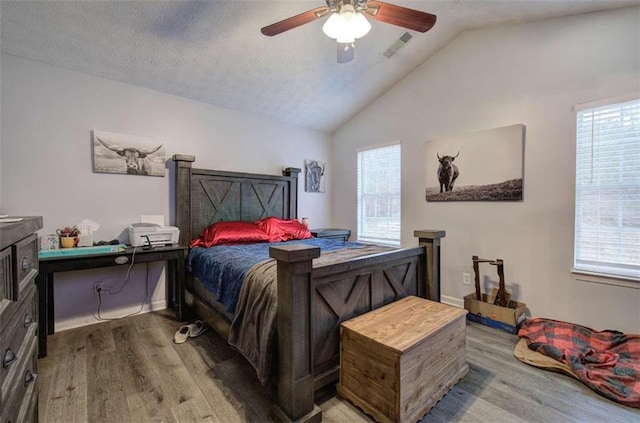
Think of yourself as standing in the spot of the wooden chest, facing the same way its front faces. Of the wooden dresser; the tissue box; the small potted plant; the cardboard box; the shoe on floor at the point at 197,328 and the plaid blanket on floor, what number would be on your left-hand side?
2

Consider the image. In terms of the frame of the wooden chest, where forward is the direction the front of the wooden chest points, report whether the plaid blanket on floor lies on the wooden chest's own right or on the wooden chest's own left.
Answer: on the wooden chest's own left

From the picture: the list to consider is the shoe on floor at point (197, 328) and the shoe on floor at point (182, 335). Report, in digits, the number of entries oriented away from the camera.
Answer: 0

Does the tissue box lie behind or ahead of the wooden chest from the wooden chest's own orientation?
behind

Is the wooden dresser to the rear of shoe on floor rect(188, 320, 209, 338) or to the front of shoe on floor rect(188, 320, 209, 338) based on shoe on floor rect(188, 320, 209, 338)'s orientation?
to the front

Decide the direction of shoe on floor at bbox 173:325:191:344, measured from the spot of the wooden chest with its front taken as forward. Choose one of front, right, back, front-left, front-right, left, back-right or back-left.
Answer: back-right

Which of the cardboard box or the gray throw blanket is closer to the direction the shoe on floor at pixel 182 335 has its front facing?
the gray throw blanket

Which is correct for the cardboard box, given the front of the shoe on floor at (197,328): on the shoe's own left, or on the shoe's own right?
on the shoe's own left

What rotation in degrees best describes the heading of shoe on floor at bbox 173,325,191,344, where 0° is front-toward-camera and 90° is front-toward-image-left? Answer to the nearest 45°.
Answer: approximately 45°
